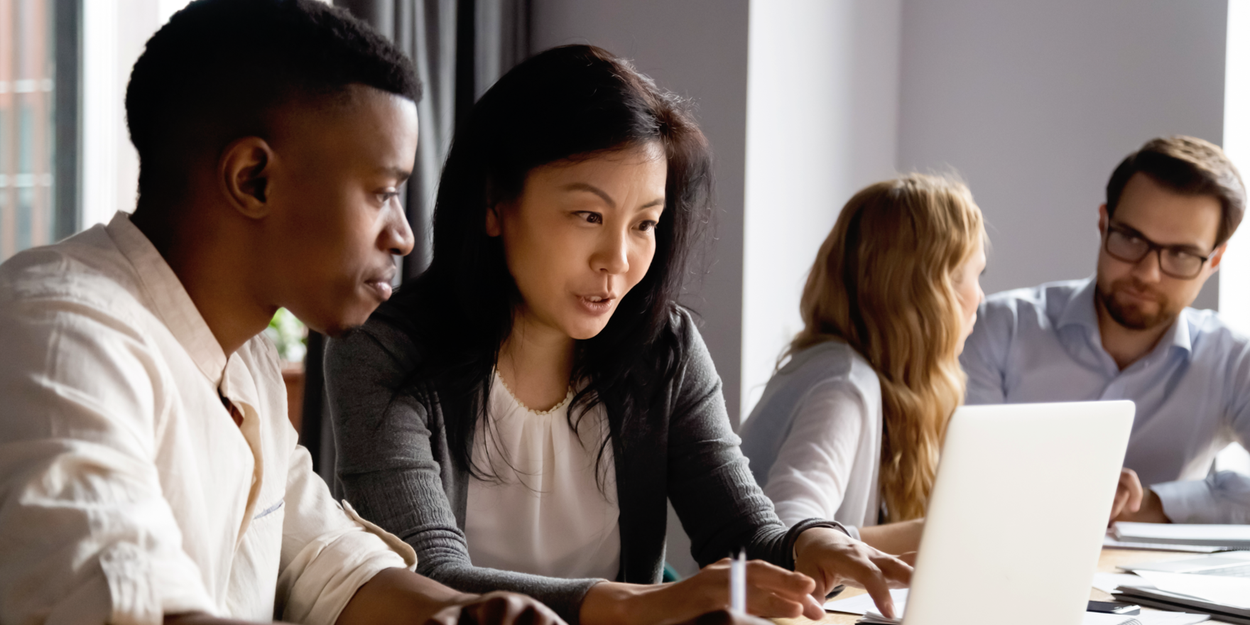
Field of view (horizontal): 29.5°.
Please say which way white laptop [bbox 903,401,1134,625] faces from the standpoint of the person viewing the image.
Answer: facing away from the viewer and to the left of the viewer

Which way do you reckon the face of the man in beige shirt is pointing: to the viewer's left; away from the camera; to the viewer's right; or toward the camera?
to the viewer's right

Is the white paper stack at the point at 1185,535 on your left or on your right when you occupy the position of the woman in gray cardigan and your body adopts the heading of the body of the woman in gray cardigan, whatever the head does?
on your left

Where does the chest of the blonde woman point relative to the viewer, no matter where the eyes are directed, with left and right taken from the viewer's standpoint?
facing away from the viewer and to the right of the viewer

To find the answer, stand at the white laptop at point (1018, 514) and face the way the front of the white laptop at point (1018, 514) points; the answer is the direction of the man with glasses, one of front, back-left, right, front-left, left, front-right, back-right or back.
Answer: front-right

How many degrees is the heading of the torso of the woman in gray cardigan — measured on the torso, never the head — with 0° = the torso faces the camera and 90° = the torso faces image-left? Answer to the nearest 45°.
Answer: approximately 315°
